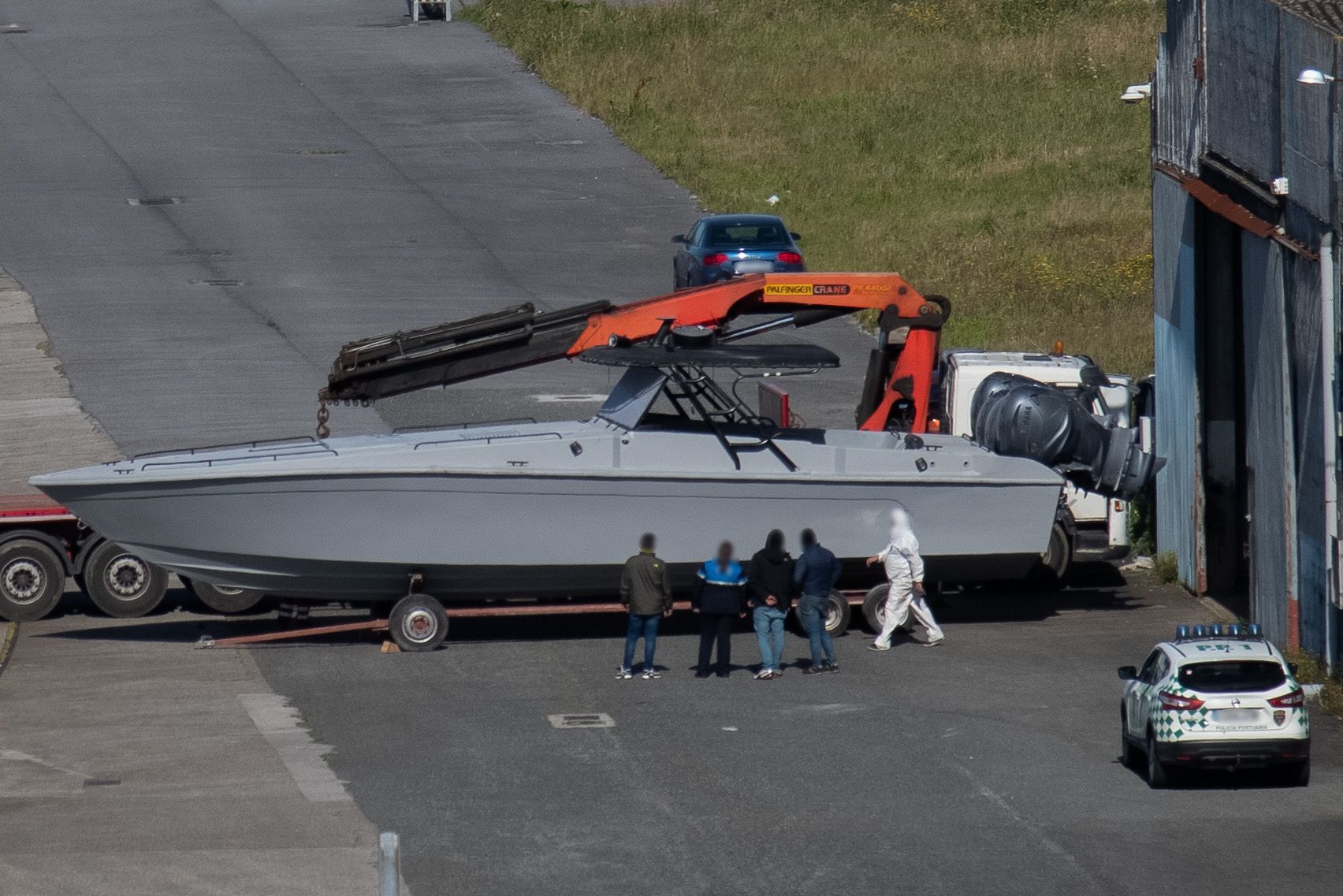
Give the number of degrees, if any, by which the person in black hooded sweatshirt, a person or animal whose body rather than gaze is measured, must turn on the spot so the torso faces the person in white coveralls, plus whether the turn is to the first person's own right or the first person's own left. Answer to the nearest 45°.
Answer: approximately 45° to the first person's own right

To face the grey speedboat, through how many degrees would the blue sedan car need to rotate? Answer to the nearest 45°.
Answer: approximately 180°

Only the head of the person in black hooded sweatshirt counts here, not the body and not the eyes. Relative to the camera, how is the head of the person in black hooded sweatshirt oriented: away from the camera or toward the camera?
away from the camera

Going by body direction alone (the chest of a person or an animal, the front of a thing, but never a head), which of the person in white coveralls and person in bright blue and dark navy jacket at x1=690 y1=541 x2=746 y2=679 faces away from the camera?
the person in bright blue and dark navy jacket

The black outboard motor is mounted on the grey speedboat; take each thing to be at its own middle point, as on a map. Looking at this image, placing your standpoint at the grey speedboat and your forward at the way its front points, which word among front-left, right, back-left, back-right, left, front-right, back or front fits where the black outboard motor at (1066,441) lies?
back

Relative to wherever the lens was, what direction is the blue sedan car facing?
facing away from the viewer

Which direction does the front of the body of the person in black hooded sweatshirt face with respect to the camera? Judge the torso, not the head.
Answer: away from the camera

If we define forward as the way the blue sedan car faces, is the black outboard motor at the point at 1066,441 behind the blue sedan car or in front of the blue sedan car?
behind

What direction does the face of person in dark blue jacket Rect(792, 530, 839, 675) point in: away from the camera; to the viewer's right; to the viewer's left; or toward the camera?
away from the camera

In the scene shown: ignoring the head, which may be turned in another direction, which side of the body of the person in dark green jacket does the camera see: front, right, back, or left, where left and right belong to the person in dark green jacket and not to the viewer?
back

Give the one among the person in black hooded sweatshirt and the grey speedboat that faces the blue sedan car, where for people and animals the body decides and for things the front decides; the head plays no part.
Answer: the person in black hooded sweatshirt

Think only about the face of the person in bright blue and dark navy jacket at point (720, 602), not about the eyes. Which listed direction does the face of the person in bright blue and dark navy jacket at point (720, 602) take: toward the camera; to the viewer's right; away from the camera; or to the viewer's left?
away from the camera

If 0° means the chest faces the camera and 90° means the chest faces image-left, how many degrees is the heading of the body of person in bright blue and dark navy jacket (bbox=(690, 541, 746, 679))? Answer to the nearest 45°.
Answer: approximately 180°

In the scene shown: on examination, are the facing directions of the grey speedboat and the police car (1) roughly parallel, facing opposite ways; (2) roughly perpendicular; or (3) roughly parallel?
roughly perpendicular

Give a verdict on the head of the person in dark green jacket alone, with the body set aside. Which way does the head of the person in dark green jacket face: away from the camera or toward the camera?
away from the camera
